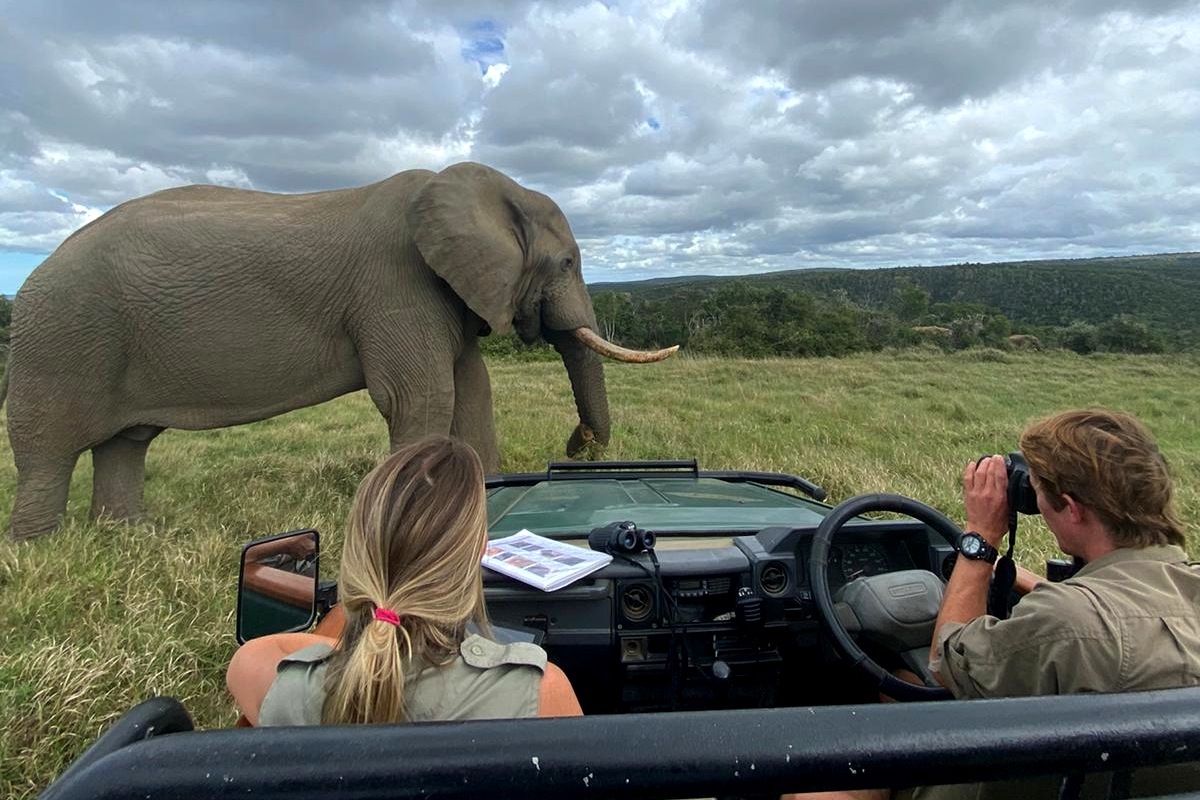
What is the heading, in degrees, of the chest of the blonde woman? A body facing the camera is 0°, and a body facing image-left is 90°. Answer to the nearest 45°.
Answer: approximately 180°

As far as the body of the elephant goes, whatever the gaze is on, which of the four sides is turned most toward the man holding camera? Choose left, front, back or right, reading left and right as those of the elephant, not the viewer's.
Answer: right

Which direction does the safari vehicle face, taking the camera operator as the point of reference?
facing away from the viewer

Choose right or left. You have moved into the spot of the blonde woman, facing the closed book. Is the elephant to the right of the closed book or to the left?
left

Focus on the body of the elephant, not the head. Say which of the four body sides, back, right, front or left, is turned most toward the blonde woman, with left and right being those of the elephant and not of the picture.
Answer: right

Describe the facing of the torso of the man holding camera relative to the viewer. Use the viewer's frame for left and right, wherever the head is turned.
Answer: facing away from the viewer and to the left of the viewer

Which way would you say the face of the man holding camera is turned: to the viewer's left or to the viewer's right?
to the viewer's left

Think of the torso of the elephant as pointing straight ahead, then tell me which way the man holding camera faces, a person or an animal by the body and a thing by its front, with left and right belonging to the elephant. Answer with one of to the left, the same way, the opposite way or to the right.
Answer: to the left

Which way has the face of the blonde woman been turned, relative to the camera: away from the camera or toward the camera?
away from the camera

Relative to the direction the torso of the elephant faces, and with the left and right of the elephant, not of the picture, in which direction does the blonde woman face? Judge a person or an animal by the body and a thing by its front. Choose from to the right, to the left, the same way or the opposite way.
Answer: to the left

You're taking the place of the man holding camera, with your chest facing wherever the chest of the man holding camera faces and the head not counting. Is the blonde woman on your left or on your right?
on your left

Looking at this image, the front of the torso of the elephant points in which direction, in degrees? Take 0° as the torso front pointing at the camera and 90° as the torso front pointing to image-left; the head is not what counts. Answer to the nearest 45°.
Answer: approximately 270°

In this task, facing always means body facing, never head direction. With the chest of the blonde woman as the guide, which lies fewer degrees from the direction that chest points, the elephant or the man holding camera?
the elephant
